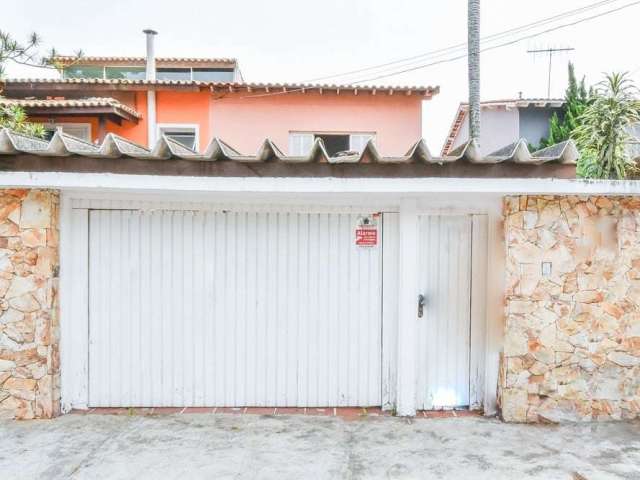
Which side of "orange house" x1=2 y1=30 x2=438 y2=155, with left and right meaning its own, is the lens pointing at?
front

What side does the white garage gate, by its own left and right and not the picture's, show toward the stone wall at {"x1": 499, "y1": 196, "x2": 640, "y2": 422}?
left

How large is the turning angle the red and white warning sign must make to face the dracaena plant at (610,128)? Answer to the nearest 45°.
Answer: approximately 135° to its left

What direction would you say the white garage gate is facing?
toward the camera

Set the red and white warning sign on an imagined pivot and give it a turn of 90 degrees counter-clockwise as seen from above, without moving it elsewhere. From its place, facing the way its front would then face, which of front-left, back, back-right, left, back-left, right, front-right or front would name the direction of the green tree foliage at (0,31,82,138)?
back-left

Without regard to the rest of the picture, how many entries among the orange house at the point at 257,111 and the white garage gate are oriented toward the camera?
2

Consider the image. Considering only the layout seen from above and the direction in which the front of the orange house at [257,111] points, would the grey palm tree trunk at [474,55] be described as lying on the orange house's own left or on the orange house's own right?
on the orange house's own left

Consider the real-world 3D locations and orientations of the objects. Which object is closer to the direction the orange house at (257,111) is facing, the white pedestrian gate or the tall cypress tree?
the white pedestrian gate

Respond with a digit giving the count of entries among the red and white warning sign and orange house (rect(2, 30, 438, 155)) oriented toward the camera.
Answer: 2

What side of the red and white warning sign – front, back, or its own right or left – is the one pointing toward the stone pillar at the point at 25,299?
right

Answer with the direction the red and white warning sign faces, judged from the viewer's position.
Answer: facing the viewer
